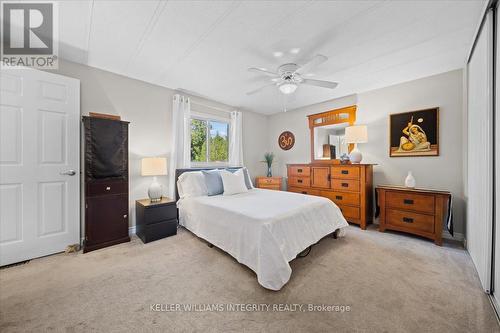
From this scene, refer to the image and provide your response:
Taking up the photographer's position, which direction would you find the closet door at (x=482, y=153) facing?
facing to the left of the viewer

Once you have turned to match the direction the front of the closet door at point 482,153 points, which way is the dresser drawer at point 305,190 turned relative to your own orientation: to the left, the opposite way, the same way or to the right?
to the left

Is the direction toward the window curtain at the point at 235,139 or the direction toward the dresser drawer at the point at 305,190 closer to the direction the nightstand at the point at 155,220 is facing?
the dresser drawer

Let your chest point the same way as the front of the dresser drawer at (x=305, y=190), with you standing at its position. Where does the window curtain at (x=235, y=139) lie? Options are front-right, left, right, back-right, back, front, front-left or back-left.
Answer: front-right

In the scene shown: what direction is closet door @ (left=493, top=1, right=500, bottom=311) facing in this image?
to the viewer's left

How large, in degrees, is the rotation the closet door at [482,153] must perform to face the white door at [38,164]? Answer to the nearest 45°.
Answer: approximately 45° to its left

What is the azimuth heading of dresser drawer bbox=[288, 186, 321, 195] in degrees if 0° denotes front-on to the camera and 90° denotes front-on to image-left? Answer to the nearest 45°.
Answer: approximately 45°

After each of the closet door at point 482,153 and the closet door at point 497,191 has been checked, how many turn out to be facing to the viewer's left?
2

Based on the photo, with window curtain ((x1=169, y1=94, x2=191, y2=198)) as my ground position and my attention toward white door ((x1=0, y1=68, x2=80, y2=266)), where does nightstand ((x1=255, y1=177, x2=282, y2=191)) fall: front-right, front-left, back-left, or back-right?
back-left
